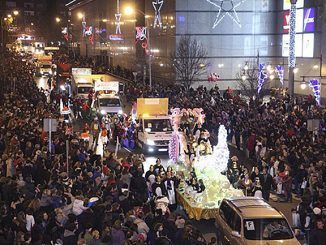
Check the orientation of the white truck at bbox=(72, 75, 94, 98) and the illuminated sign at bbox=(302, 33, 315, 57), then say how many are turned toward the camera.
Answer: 2

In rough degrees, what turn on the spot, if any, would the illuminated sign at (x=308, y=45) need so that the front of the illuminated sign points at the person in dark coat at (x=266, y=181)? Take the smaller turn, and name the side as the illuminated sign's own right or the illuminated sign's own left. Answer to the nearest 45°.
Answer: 0° — it already faces them

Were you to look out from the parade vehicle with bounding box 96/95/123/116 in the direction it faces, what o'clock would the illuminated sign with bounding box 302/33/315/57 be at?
The illuminated sign is roughly at 8 o'clock from the parade vehicle.

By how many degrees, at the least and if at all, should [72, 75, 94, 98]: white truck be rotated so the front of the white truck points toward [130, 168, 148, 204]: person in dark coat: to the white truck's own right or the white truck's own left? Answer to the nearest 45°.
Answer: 0° — it already faces them

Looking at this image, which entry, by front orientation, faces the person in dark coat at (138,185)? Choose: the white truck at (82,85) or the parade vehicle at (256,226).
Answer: the white truck

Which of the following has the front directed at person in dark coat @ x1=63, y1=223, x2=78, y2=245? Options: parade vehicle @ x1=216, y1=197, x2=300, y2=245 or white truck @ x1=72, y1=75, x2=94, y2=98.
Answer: the white truck

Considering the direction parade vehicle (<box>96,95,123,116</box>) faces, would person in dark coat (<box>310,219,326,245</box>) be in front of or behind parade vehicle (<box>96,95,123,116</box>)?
in front

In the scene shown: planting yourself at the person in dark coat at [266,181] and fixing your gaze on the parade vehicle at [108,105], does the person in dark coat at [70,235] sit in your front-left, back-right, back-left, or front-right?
back-left

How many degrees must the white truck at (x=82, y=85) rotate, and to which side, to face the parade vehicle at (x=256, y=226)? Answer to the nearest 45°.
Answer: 0° — it already faces it

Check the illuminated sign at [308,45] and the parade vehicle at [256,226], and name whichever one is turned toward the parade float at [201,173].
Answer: the illuminated sign

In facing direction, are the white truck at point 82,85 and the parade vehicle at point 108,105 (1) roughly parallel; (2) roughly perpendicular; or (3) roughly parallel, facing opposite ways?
roughly parallel

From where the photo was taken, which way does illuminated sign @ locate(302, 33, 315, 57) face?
toward the camera

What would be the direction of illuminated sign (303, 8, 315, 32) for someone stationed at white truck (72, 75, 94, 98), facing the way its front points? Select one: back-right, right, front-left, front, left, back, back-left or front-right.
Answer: left

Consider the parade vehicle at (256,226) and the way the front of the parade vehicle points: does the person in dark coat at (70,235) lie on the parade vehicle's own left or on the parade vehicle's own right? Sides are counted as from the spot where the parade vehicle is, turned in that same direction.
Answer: on the parade vehicle's own right

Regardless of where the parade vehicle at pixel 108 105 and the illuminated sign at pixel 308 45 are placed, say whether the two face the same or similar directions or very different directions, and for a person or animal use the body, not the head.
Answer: same or similar directions

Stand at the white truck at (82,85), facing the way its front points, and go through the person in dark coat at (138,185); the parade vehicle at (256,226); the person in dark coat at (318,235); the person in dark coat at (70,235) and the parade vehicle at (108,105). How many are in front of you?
5

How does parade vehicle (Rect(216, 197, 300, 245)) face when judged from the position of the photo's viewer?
facing the viewer and to the right of the viewer

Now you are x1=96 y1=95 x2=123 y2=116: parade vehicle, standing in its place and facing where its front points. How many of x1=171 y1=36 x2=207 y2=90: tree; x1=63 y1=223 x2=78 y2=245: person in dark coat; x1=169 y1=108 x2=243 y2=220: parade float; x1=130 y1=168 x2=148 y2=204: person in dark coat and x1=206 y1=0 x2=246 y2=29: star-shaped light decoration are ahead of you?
3
